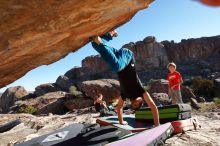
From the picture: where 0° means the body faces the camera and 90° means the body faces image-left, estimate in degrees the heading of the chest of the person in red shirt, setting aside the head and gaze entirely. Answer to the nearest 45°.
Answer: approximately 45°

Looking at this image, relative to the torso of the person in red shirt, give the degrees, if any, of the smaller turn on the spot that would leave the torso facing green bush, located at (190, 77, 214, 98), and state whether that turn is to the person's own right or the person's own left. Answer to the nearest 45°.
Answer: approximately 135° to the person's own right

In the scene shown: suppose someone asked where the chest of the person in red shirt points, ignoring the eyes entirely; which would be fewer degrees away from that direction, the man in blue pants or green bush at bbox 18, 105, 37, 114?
the man in blue pants
